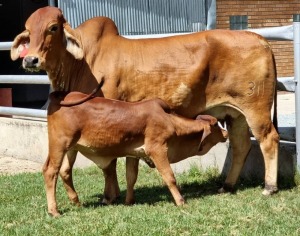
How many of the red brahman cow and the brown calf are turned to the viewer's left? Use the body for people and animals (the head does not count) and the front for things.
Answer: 1

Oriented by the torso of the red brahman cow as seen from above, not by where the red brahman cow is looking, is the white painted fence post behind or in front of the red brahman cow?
behind

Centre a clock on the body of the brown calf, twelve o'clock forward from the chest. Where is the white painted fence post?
The white painted fence post is roughly at 11 o'clock from the brown calf.

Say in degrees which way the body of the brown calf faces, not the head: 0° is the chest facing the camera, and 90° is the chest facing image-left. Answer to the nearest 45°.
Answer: approximately 270°

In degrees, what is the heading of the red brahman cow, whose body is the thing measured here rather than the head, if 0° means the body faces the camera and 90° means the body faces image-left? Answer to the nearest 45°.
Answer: approximately 90°

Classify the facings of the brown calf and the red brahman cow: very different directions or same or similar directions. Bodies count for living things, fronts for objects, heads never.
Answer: very different directions

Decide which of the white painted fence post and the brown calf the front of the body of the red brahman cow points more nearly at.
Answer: the brown calf
